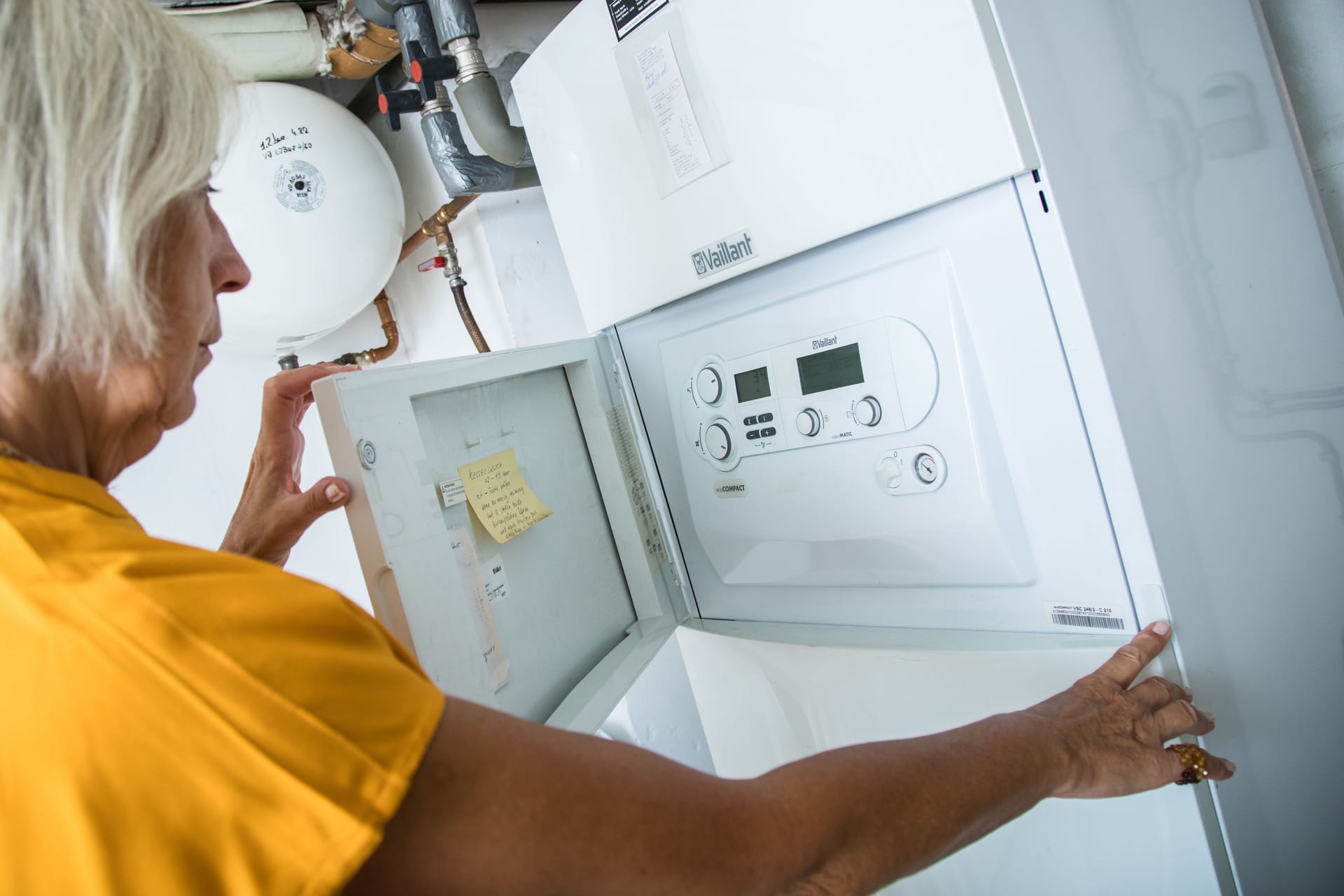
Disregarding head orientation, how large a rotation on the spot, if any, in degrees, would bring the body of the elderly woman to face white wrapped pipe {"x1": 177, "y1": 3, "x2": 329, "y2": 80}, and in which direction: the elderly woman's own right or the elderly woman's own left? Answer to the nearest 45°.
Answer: approximately 45° to the elderly woman's own left

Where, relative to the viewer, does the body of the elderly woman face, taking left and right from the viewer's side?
facing away from the viewer and to the right of the viewer

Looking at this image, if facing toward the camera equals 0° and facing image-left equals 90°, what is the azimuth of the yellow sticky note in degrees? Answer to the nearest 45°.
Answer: approximately 0°

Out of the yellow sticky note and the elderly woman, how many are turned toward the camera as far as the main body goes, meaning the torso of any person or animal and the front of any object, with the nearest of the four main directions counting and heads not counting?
1

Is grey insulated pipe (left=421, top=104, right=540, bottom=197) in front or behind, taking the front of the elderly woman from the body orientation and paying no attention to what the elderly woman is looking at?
in front

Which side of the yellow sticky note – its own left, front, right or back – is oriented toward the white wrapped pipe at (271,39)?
back

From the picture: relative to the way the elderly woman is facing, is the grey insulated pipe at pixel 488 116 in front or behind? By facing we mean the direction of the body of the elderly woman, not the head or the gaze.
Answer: in front
